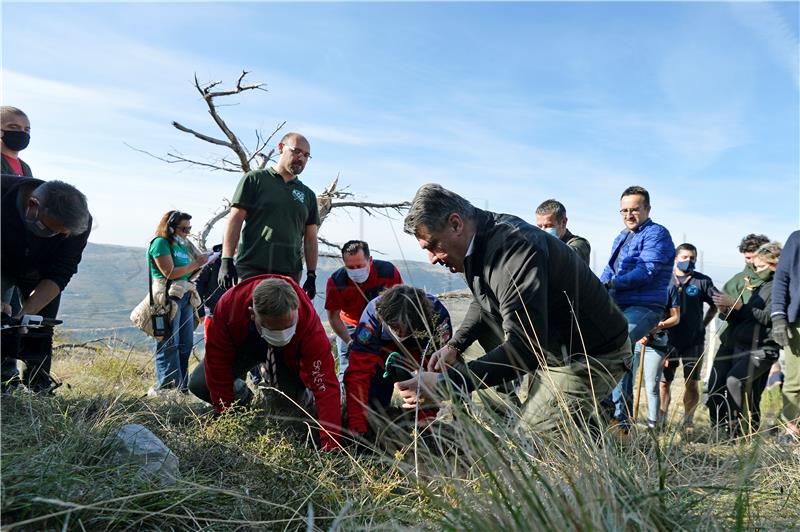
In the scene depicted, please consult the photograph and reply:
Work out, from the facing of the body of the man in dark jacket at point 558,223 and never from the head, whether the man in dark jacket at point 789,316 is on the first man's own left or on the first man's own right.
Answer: on the first man's own left

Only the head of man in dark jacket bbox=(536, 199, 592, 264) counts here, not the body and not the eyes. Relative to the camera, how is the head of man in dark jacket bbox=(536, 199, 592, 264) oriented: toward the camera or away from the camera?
toward the camera

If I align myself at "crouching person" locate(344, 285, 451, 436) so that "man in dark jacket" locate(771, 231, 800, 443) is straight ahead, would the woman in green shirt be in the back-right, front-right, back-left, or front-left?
back-left

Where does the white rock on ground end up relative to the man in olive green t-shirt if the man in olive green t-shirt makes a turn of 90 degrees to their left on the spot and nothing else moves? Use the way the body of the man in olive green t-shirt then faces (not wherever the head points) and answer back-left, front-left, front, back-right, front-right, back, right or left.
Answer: back-right

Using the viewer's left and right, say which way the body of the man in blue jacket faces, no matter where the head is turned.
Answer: facing the viewer and to the left of the viewer

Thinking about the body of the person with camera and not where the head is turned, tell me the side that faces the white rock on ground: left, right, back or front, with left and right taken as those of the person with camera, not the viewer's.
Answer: front

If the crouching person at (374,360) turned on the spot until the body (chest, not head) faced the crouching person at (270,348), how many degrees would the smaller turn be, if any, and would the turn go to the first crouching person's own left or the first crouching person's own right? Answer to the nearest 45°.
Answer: approximately 90° to the first crouching person's own right

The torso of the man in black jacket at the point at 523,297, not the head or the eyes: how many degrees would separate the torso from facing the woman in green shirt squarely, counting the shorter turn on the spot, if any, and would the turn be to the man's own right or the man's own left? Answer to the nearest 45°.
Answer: approximately 45° to the man's own right

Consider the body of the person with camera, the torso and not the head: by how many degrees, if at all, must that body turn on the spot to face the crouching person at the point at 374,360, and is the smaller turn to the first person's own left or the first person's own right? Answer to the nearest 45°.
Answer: approximately 45° to the first person's own left

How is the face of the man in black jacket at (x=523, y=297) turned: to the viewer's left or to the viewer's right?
to the viewer's left

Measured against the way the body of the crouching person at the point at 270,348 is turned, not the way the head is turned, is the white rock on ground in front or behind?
in front

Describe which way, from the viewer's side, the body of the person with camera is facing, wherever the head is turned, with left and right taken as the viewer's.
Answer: facing the viewer and to the right of the viewer

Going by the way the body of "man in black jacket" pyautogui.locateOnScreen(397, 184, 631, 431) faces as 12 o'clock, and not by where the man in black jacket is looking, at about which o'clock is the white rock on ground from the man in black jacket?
The white rock on ground is roughly at 11 o'clock from the man in black jacket.

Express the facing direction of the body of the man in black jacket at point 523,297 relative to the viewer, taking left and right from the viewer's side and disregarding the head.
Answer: facing to the left of the viewer

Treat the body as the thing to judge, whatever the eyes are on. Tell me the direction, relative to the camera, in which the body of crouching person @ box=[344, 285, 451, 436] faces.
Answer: toward the camera

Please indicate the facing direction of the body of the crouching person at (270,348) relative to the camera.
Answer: toward the camera
